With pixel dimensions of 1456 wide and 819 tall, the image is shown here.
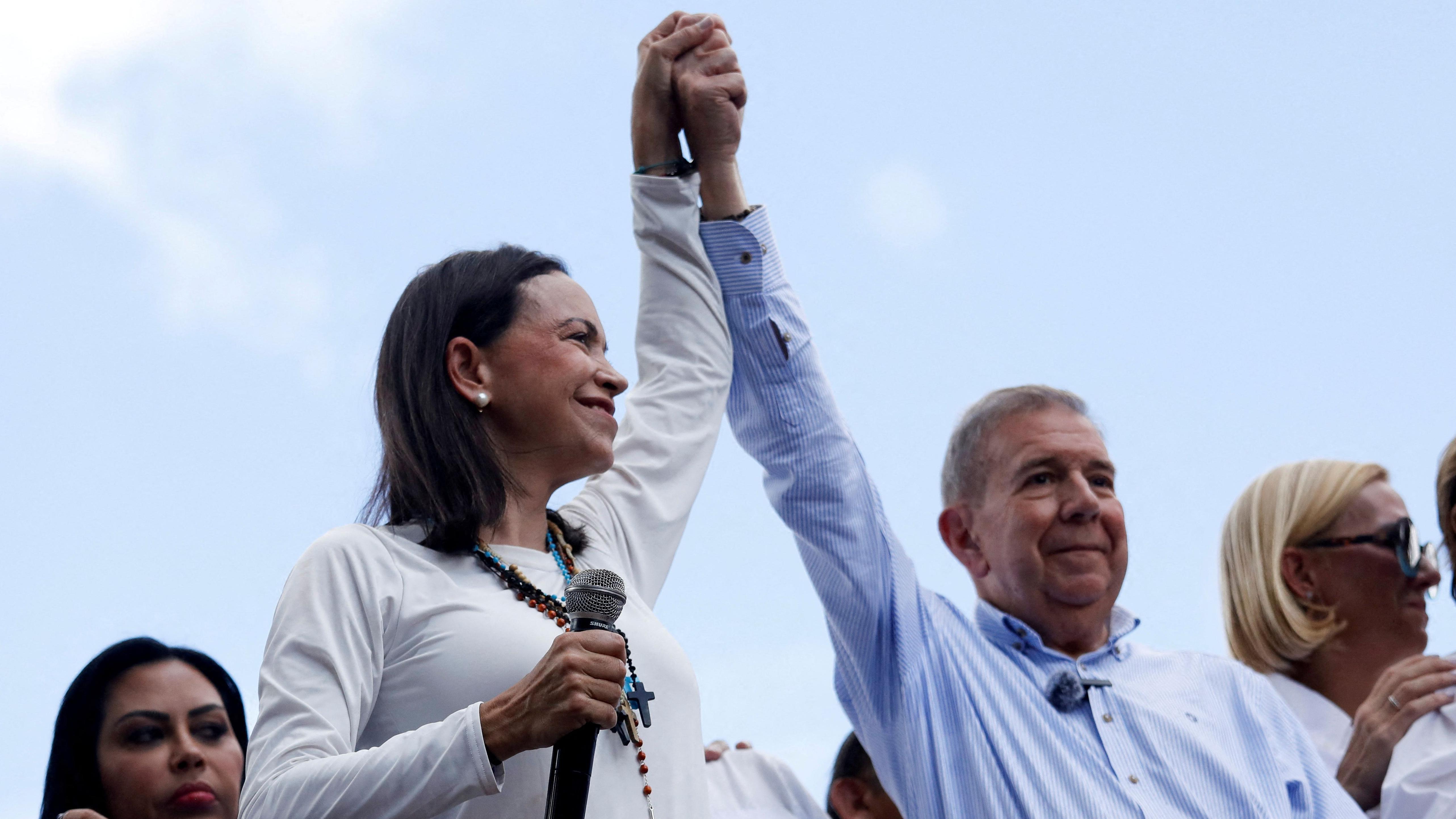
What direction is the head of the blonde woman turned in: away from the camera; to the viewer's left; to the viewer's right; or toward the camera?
to the viewer's right

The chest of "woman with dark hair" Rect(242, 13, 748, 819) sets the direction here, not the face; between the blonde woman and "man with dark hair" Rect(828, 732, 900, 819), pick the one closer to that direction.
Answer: the blonde woman

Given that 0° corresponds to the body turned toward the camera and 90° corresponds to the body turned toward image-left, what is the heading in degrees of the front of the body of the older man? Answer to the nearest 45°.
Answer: approximately 315°

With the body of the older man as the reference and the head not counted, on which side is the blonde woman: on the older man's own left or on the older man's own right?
on the older man's own left

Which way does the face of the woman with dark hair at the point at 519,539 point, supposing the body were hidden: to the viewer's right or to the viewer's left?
to the viewer's right

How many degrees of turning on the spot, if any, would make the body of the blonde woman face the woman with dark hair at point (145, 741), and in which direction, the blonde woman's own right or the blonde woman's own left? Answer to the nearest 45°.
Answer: approximately 135° to the blonde woman's own right

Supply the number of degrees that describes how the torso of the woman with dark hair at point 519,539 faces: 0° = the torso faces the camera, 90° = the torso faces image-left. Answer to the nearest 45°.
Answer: approximately 315°
